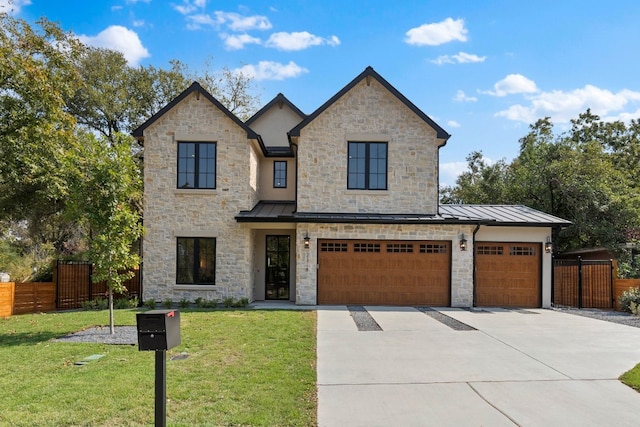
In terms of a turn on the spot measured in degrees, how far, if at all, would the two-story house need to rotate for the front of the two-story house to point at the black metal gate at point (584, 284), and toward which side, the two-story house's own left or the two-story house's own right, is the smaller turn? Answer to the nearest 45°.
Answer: approximately 90° to the two-story house's own left

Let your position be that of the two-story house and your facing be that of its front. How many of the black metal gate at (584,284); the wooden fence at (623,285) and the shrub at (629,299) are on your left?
3

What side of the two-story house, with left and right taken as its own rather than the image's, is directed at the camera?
front

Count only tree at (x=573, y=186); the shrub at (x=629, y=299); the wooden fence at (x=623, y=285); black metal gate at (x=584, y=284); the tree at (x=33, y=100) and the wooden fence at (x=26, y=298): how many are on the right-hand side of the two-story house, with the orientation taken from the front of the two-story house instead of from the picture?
2

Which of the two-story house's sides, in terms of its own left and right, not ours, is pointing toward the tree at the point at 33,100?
right

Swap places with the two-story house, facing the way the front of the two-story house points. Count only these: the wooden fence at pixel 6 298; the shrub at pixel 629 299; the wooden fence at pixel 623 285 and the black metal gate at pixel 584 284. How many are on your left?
3

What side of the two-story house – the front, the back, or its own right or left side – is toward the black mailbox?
front

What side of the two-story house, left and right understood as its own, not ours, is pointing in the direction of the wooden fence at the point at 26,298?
right

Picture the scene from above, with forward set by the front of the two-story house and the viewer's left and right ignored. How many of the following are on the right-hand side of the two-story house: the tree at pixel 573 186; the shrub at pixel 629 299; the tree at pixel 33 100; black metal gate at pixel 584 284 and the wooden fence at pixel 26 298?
2

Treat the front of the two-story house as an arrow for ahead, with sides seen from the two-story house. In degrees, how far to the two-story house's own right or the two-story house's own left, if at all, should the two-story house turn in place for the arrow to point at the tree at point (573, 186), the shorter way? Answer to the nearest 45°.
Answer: approximately 135° to the two-story house's own left

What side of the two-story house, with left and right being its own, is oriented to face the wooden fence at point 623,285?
left

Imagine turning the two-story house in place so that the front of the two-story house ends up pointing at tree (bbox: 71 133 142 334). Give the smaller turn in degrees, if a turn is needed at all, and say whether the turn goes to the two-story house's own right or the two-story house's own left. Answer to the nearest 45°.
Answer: approximately 45° to the two-story house's own right

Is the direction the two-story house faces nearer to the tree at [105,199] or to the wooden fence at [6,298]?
the tree

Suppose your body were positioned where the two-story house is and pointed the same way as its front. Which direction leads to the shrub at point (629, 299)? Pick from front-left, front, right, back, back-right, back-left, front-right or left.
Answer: left

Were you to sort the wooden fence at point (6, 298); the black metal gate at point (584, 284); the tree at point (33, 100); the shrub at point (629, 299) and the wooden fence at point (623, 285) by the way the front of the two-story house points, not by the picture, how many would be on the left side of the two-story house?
3
